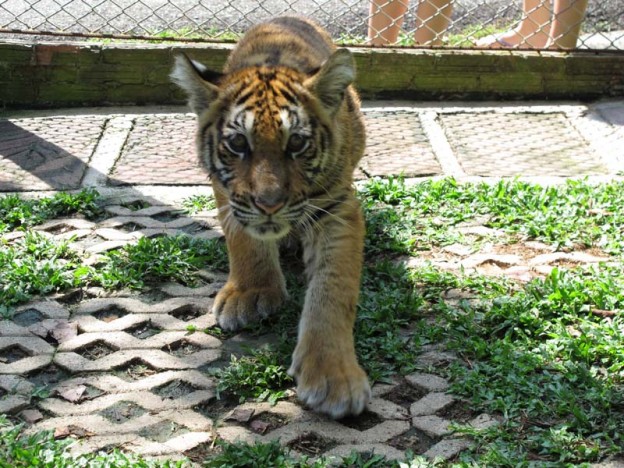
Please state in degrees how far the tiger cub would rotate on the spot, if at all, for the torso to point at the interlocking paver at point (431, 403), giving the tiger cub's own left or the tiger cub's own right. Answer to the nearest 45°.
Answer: approximately 45° to the tiger cub's own left

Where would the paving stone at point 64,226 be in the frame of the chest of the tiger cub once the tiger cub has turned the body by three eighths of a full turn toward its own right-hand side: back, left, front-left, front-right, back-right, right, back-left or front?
front

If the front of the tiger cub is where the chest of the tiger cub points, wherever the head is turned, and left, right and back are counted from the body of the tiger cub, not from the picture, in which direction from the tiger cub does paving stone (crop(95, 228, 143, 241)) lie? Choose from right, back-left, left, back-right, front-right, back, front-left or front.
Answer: back-right

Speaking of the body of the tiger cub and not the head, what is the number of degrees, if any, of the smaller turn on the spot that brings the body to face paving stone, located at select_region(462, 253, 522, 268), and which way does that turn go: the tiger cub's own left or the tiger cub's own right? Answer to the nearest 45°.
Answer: approximately 135° to the tiger cub's own left

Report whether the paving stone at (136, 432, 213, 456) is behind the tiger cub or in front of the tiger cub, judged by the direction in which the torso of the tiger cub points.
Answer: in front

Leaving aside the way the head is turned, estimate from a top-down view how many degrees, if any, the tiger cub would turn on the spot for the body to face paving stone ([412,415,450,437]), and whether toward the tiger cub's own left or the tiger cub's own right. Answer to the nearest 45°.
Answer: approximately 45° to the tiger cub's own left

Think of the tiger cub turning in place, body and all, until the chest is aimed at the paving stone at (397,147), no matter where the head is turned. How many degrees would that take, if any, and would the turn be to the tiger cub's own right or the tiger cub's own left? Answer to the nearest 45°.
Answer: approximately 180°

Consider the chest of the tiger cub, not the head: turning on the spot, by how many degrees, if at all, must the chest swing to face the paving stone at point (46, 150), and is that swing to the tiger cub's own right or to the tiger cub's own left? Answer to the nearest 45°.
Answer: approximately 135° to the tiger cub's own right

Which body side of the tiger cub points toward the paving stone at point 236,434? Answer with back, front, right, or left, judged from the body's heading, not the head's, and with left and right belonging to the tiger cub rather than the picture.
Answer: front

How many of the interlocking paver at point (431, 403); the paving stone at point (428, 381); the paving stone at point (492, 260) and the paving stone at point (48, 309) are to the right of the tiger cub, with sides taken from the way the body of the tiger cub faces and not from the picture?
1

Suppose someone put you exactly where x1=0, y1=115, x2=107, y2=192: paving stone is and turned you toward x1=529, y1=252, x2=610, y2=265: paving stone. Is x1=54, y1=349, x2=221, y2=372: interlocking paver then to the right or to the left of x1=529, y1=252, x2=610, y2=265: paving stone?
right

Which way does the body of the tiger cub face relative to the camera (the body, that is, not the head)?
toward the camera

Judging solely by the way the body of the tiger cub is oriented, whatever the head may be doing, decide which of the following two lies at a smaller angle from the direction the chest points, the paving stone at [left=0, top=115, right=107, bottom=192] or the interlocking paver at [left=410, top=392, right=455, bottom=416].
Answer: the interlocking paver

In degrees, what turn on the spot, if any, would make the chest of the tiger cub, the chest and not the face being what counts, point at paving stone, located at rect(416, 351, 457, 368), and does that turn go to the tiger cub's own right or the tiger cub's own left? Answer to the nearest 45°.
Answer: approximately 45° to the tiger cub's own left

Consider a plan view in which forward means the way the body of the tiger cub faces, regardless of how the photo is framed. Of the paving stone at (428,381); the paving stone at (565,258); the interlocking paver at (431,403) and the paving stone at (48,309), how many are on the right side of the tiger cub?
1

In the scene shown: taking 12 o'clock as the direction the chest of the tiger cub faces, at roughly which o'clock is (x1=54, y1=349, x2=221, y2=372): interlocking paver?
The interlocking paver is roughly at 2 o'clock from the tiger cub.
